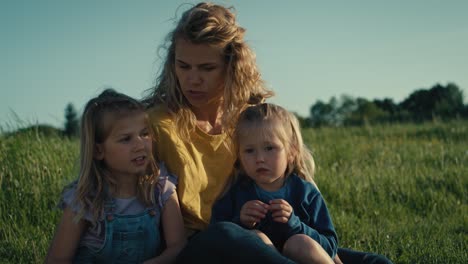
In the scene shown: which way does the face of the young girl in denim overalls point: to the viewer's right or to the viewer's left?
to the viewer's right

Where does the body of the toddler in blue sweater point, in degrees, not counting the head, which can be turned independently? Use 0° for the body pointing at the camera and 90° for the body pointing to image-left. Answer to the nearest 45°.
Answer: approximately 0°

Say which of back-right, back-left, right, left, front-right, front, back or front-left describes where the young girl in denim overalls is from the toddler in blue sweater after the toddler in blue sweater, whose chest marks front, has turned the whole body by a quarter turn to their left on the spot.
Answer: back

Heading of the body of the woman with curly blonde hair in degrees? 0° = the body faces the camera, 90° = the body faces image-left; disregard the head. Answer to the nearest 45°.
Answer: approximately 0°

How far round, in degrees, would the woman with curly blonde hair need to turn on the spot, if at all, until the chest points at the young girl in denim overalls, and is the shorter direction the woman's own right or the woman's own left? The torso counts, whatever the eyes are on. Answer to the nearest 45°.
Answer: approximately 45° to the woman's own right
